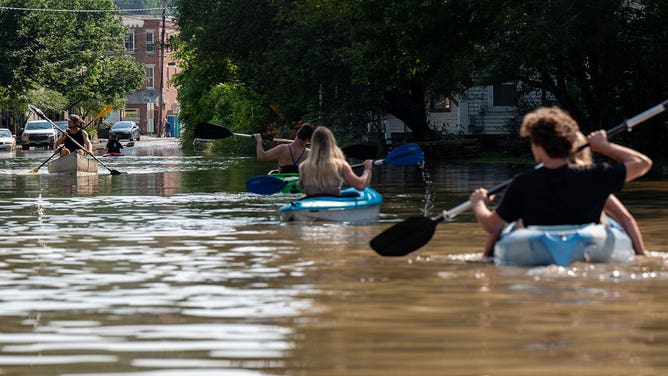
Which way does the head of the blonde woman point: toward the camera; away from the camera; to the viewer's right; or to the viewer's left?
away from the camera

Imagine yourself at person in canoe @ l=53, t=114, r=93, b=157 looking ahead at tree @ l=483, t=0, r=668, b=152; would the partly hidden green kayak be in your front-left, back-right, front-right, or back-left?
front-right

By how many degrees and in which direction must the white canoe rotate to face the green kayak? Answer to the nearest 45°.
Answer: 0° — it already faces it

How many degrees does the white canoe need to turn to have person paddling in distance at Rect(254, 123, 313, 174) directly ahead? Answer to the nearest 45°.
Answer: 0° — it already faces them

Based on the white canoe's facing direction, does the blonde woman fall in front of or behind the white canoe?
in front

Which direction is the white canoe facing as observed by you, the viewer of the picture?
facing the viewer
